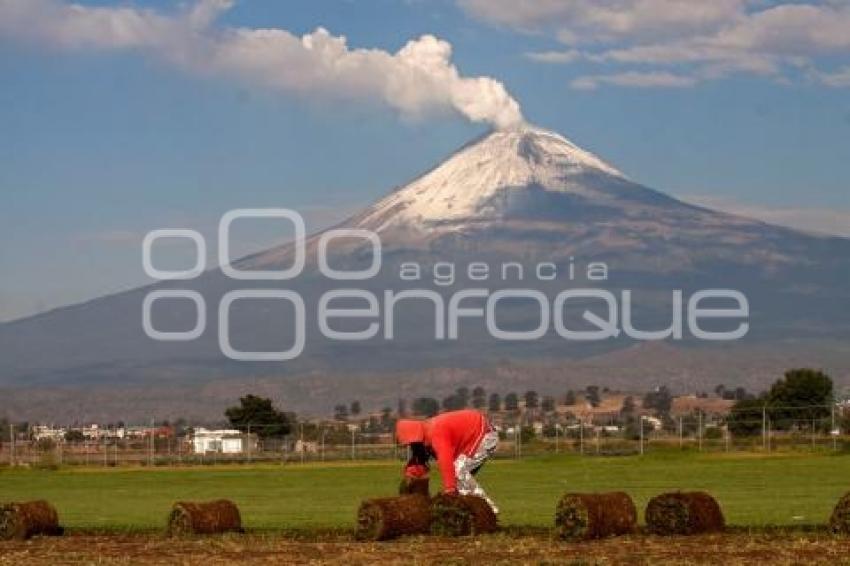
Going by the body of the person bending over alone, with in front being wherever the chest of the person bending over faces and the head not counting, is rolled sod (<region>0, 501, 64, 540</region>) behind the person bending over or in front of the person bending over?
in front

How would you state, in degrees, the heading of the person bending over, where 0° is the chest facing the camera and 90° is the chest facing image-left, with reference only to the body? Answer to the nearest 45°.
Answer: approximately 90°

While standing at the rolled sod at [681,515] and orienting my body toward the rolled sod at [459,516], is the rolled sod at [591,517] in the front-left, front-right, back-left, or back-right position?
front-left

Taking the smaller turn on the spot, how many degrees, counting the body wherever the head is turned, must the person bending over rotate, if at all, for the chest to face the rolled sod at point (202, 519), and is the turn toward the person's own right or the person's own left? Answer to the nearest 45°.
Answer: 0° — they already face it

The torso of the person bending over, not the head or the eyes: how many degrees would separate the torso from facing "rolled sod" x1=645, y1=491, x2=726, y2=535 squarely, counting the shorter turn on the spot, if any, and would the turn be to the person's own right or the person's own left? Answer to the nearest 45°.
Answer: approximately 180°

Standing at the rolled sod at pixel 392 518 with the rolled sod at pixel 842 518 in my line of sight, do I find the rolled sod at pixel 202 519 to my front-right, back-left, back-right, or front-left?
back-left

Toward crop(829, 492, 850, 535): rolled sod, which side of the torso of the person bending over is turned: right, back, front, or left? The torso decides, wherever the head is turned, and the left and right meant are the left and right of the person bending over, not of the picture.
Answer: back

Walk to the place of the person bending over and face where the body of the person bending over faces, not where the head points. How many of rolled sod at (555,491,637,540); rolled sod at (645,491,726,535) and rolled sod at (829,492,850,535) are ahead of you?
0

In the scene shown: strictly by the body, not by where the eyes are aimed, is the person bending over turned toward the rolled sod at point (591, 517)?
no
